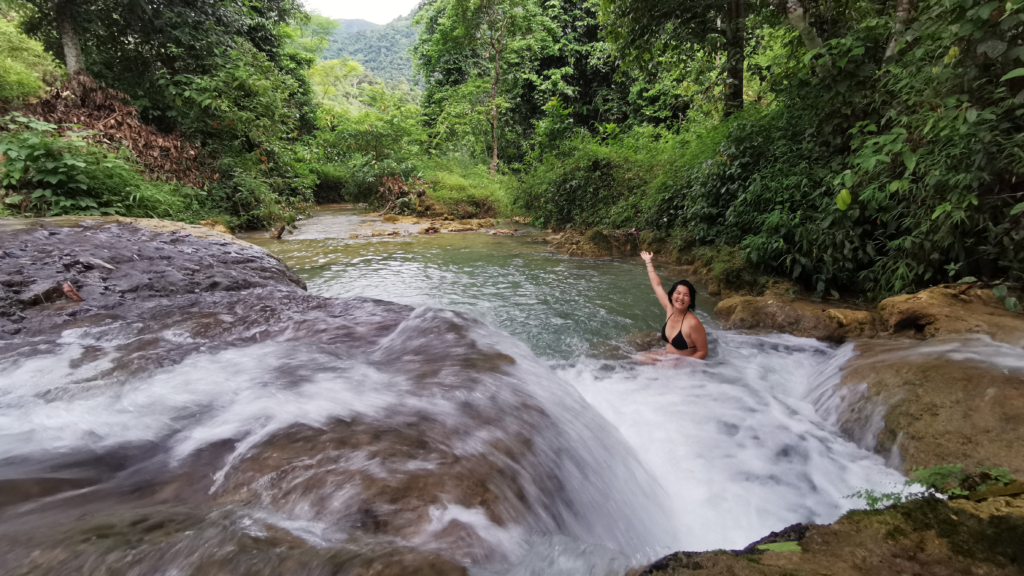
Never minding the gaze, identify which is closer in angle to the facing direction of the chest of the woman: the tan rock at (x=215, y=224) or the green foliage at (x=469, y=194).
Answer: the tan rock

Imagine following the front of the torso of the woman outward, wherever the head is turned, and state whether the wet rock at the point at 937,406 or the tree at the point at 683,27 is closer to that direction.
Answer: the wet rock

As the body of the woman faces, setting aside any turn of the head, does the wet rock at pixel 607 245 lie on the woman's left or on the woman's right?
on the woman's right

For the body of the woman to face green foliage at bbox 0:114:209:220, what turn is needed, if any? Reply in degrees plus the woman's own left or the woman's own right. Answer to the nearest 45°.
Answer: approximately 45° to the woman's own right

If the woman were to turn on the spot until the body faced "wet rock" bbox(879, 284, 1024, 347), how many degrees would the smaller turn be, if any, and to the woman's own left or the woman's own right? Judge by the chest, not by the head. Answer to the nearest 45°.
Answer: approximately 135° to the woman's own left

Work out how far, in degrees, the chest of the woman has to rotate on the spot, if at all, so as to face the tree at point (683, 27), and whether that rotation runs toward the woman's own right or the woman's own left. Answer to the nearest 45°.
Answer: approximately 135° to the woman's own right

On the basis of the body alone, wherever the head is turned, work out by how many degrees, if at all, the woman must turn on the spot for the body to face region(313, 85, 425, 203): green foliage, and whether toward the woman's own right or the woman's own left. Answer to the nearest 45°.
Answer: approximately 90° to the woman's own right

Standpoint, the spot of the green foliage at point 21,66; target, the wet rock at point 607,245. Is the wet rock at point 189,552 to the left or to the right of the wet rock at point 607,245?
right

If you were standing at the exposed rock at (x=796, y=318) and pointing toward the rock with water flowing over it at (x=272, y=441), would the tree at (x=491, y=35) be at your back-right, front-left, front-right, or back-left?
back-right

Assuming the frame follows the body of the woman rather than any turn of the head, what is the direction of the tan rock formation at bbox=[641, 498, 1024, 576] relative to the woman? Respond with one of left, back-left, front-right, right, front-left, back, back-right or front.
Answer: front-left

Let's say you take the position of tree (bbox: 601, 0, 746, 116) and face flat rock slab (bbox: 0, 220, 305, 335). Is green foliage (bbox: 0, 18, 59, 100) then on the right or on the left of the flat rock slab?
right

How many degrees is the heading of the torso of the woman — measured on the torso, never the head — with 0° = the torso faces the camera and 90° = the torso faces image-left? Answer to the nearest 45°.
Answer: approximately 45°

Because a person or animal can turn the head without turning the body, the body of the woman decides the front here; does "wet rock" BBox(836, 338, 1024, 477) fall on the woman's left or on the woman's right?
on the woman's left

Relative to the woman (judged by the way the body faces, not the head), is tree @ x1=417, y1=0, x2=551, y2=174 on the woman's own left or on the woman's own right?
on the woman's own right
